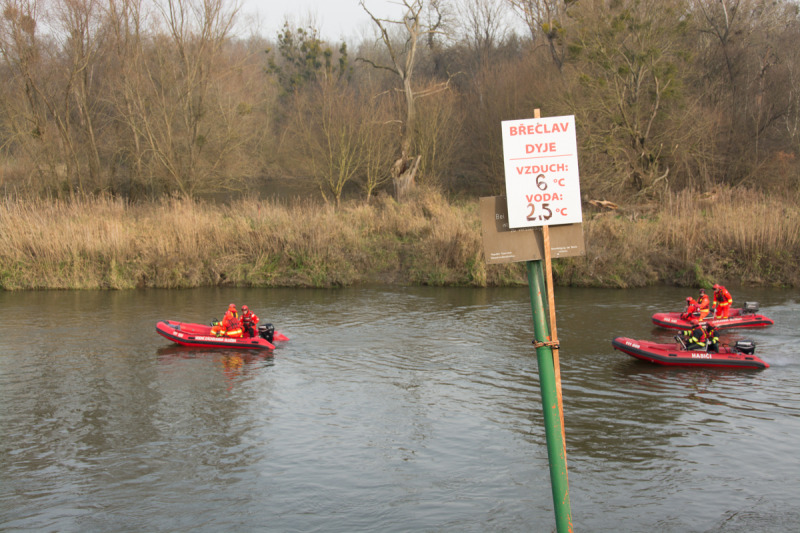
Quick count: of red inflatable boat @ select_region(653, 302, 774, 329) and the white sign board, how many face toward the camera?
1

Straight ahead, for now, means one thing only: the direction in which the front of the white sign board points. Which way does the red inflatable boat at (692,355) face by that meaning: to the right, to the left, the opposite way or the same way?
to the right

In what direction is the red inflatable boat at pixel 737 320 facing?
to the viewer's left

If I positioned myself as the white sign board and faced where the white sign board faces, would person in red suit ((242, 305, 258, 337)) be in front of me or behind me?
behind

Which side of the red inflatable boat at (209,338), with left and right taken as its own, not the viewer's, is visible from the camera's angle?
left

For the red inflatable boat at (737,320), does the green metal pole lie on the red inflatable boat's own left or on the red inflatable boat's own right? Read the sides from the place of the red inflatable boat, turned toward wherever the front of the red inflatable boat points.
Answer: on the red inflatable boat's own left

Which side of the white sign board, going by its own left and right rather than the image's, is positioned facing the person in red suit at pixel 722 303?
back

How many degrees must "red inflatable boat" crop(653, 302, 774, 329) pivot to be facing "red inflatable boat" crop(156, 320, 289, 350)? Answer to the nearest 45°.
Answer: approximately 45° to its left

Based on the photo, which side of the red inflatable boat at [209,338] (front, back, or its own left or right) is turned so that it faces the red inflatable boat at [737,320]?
back

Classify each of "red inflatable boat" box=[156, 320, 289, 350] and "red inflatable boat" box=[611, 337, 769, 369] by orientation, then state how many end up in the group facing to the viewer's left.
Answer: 2

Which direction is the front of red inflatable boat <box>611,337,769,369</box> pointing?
to the viewer's left

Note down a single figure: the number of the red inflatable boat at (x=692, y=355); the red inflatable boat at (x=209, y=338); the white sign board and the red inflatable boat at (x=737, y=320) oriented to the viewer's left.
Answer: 3
